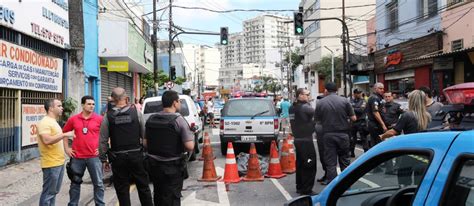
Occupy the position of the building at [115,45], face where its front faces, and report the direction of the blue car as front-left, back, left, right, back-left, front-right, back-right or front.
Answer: front-right

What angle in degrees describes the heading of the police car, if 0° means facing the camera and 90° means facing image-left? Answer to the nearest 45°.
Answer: approximately 180°

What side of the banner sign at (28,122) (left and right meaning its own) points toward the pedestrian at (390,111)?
front

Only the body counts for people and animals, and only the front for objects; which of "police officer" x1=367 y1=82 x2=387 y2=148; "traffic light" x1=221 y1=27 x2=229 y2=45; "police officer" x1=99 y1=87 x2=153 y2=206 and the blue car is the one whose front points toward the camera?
the traffic light

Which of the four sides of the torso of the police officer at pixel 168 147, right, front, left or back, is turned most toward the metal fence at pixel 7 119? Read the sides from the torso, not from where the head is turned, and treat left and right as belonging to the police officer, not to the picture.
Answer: left

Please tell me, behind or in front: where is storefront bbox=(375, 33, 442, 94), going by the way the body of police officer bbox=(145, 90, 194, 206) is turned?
in front

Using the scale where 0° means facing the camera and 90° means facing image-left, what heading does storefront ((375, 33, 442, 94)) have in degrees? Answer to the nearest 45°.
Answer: approximately 45°

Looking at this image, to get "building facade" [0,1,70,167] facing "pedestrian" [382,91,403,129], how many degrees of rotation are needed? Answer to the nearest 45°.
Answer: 0° — it already faces them

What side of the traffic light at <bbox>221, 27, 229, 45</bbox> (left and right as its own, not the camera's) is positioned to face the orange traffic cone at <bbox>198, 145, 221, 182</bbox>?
front

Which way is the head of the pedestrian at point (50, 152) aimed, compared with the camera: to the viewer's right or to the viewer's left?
to the viewer's right

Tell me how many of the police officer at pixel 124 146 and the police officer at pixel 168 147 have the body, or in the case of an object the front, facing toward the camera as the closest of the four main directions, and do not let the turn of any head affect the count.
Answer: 0

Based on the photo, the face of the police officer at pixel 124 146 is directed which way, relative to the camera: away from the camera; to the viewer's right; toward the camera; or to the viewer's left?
away from the camera

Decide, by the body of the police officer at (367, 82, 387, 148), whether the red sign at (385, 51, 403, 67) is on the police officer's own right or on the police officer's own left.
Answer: on the police officer's own left

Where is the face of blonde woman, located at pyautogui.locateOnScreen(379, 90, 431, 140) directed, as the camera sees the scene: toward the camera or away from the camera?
away from the camera

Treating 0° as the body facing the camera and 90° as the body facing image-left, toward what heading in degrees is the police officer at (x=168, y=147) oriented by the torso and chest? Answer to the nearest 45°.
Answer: approximately 225°

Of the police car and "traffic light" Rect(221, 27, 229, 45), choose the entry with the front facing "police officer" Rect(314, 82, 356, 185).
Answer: the traffic light

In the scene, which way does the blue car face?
to the viewer's left
